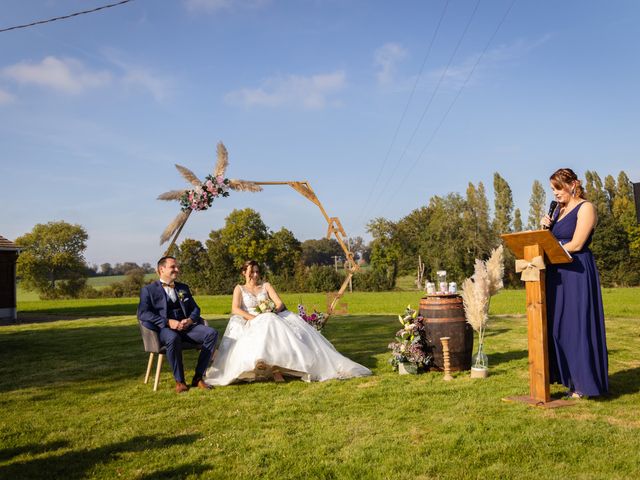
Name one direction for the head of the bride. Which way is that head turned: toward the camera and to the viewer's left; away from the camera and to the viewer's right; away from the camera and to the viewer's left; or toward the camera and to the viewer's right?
toward the camera and to the viewer's right

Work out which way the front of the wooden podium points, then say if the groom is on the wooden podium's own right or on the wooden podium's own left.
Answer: on the wooden podium's own right

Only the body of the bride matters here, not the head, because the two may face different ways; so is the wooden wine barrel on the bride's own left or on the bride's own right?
on the bride's own left

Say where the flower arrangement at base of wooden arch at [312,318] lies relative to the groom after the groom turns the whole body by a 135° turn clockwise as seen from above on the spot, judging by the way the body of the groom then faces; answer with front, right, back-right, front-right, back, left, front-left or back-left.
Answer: back-right

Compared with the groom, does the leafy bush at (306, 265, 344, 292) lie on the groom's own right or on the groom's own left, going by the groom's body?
on the groom's own left

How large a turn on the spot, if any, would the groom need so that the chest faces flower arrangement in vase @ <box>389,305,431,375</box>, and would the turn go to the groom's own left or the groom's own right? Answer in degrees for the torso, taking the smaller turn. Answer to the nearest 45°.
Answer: approximately 45° to the groom's own left
